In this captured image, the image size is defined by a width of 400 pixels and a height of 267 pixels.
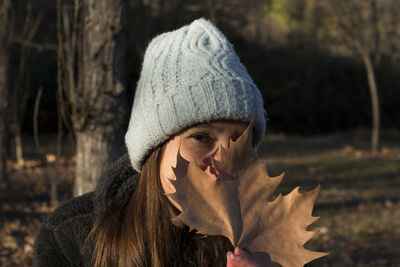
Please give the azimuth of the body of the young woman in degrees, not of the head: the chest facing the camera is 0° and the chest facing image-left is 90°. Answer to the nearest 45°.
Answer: approximately 315°

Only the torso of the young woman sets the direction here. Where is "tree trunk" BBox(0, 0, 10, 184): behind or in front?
behind
